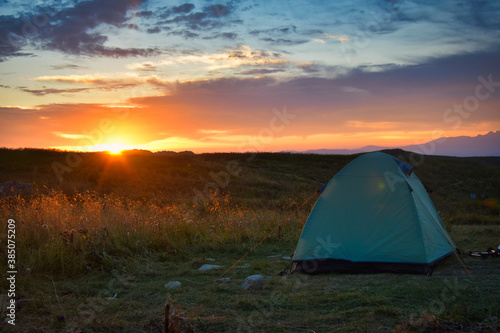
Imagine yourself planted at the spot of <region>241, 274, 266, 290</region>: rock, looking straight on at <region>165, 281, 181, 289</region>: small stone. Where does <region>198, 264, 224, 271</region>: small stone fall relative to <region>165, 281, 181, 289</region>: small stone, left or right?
right
